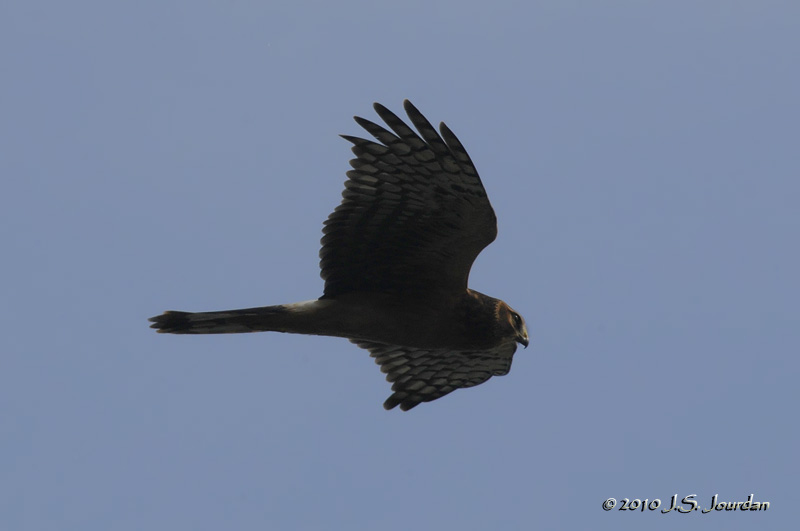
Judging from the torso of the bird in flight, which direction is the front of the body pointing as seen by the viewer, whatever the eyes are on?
to the viewer's right
